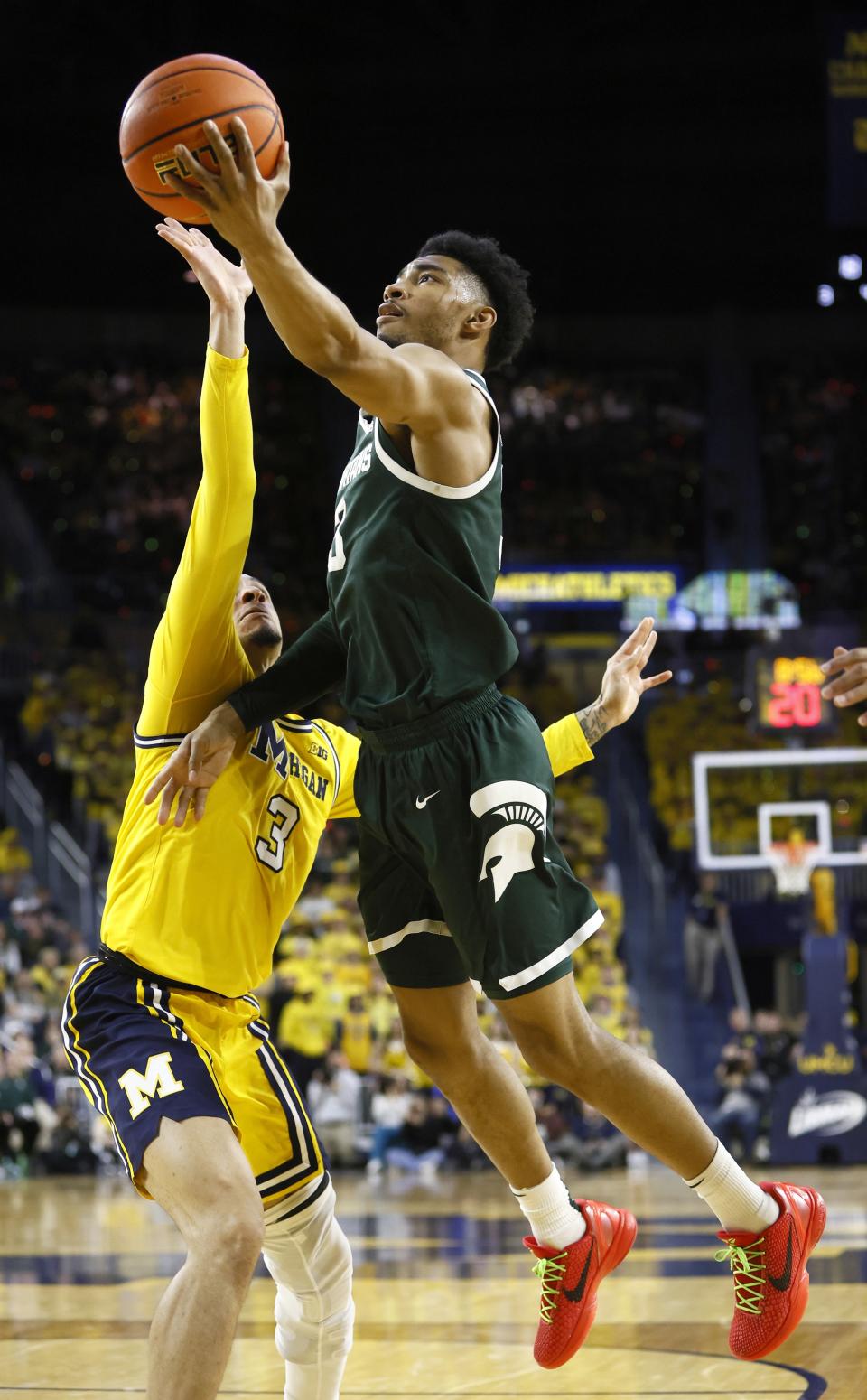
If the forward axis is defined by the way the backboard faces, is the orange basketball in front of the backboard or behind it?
in front

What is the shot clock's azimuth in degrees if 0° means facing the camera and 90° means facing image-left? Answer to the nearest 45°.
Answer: approximately 0°

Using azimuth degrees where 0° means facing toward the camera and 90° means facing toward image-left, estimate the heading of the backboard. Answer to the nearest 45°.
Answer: approximately 0°

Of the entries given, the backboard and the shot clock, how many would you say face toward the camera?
2

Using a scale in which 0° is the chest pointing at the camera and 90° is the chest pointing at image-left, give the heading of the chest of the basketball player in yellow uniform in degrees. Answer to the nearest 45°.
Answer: approximately 315°

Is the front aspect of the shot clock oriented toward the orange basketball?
yes

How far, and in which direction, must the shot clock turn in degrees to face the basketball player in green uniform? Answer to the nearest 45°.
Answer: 0° — it already faces them
